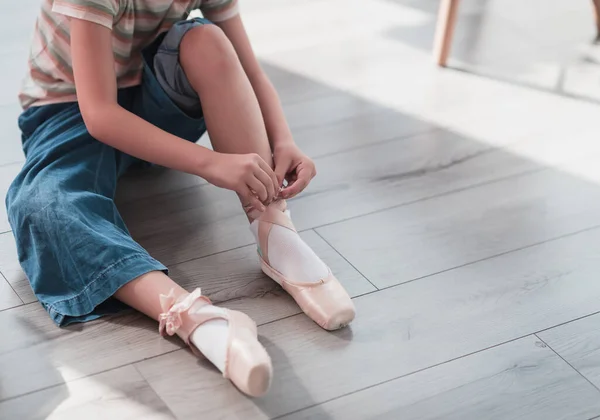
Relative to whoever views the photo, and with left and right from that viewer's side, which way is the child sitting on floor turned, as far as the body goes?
facing the viewer and to the right of the viewer
